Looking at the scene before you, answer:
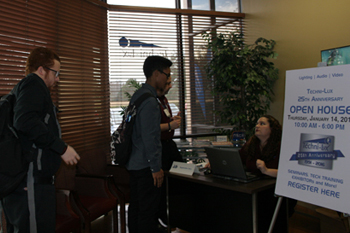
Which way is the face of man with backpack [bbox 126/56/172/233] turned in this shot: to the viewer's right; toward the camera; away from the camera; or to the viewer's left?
to the viewer's right

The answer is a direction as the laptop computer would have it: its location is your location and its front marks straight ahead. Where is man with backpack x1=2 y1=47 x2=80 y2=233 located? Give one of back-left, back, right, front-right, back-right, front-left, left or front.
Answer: back

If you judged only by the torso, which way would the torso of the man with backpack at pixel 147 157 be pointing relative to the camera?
to the viewer's right

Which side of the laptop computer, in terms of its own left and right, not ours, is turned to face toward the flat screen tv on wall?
front

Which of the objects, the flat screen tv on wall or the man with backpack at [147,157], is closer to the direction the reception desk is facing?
the man with backpack

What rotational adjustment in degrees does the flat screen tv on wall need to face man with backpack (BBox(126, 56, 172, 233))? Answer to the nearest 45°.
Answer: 0° — it already faces them

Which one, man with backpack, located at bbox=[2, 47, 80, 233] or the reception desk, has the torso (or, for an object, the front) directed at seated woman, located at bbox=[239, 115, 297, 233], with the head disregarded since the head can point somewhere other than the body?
the man with backpack

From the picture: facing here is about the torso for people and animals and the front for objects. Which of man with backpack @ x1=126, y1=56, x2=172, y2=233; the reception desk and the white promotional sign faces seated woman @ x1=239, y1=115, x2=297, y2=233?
the man with backpack

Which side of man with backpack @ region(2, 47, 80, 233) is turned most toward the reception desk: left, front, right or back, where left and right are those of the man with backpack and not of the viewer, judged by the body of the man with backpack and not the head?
front

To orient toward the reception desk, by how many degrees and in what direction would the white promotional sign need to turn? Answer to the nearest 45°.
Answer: approximately 90° to its right

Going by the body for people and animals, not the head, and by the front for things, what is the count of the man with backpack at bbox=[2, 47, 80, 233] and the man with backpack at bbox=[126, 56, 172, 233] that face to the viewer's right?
2

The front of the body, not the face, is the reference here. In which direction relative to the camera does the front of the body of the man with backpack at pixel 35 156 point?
to the viewer's right

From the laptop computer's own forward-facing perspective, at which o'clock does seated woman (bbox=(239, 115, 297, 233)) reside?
The seated woman is roughly at 12 o'clock from the laptop computer.

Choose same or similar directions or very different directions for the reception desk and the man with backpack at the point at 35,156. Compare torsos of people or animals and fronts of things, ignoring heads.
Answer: very different directions

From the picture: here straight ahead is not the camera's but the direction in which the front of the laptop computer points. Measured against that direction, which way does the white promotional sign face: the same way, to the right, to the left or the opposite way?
the opposite way

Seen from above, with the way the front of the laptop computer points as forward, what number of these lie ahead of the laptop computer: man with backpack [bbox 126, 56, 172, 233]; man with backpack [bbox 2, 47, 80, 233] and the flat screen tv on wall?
1

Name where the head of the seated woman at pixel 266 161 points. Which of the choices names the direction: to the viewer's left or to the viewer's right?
to the viewer's left
